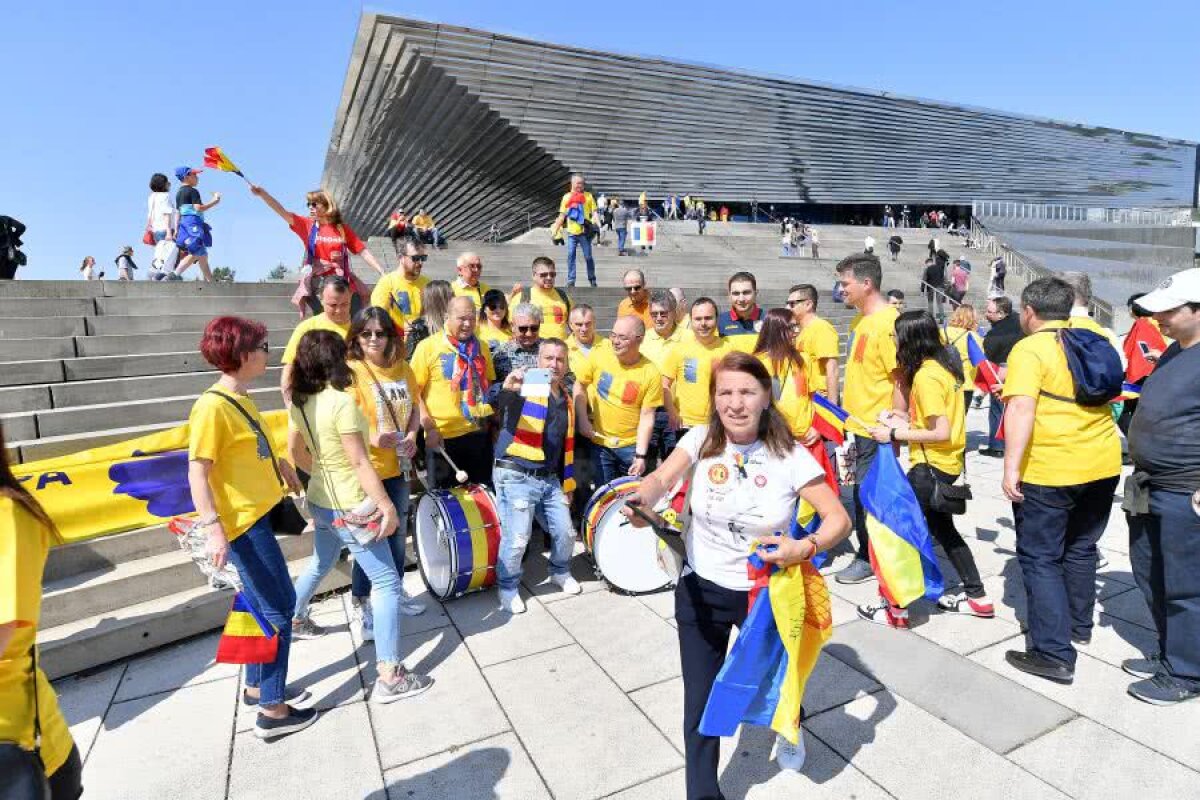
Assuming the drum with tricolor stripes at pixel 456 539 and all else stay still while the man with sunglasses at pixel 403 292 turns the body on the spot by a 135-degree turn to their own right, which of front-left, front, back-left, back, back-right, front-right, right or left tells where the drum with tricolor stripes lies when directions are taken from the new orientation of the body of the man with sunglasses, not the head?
left

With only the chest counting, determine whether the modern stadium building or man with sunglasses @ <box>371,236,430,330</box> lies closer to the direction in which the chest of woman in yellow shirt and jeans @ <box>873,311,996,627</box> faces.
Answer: the man with sunglasses

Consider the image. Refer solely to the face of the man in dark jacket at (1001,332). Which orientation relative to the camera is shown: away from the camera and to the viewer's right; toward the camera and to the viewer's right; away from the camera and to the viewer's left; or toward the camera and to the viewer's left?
toward the camera and to the viewer's left

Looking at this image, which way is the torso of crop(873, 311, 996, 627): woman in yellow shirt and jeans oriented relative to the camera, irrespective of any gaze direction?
to the viewer's left

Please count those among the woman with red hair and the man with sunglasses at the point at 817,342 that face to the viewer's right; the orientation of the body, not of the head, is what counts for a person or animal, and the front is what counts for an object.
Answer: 1

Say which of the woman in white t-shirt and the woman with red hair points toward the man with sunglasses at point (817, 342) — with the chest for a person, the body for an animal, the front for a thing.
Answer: the woman with red hair

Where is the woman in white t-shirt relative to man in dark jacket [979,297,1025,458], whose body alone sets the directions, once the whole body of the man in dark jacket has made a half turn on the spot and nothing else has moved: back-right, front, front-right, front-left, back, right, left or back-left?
right

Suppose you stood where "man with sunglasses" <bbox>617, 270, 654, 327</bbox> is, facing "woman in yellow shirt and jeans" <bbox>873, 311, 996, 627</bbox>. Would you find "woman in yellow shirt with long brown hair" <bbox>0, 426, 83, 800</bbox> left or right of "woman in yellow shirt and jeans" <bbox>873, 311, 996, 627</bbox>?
right

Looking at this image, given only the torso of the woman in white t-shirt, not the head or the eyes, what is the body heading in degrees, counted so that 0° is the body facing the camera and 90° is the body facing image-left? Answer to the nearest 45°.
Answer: approximately 0°

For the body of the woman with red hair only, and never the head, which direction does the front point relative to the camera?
to the viewer's right
